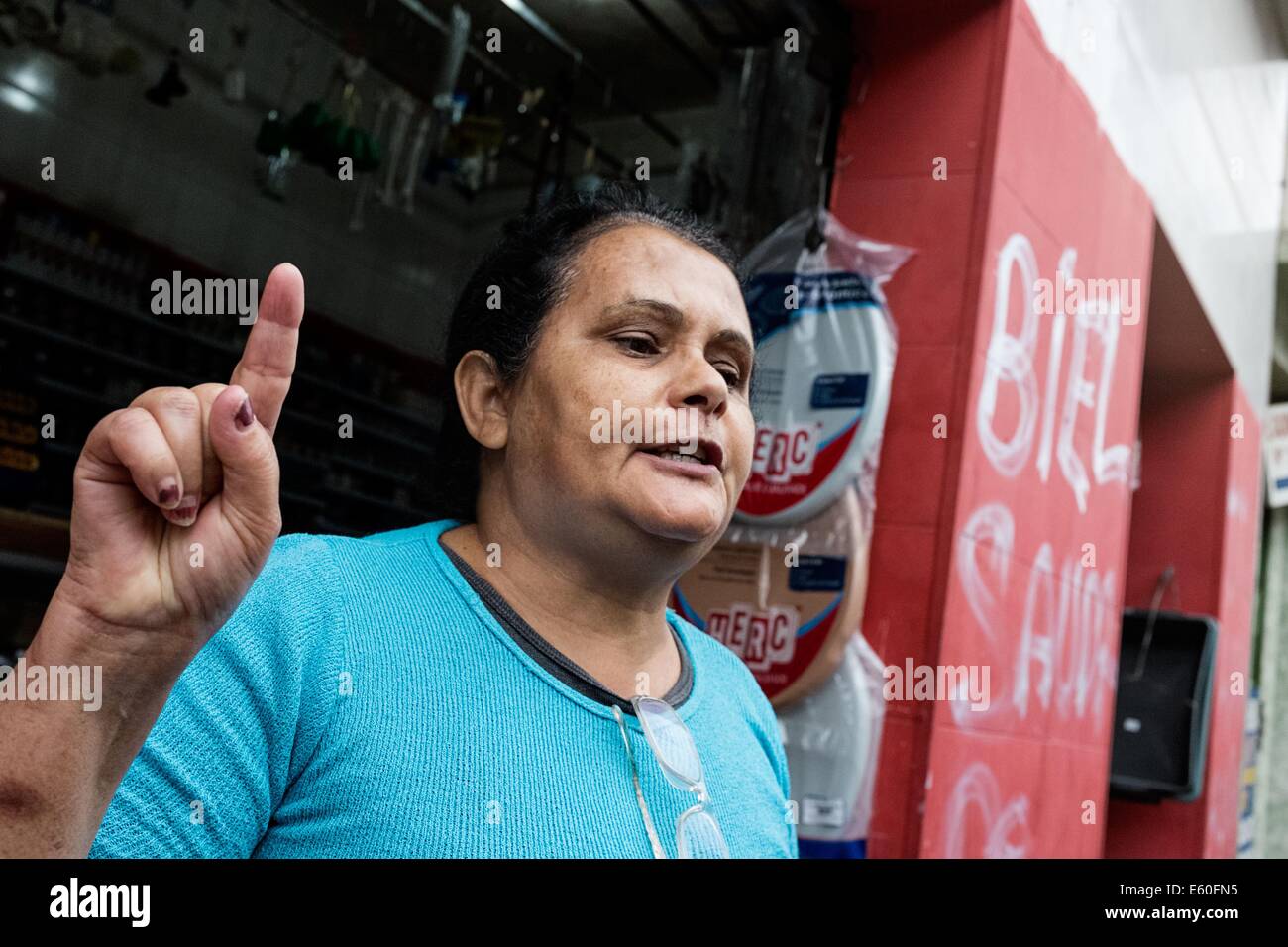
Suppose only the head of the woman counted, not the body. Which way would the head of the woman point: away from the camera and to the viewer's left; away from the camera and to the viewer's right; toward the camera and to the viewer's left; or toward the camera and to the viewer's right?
toward the camera and to the viewer's right

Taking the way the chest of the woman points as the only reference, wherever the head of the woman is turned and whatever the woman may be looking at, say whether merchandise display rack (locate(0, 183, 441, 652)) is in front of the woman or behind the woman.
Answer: behind

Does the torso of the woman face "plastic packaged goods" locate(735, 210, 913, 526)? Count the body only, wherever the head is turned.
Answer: no

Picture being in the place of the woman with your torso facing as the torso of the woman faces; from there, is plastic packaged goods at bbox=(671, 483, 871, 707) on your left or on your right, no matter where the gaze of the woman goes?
on your left

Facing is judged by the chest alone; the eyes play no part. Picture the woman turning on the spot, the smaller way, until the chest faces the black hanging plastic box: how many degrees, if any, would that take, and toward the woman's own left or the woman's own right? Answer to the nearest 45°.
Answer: approximately 90° to the woman's own left

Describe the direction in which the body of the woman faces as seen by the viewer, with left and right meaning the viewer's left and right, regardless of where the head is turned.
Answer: facing the viewer and to the right of the viewer

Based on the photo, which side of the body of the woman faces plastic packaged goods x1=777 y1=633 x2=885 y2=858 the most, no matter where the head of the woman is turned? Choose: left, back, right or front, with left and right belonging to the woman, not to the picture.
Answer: left
